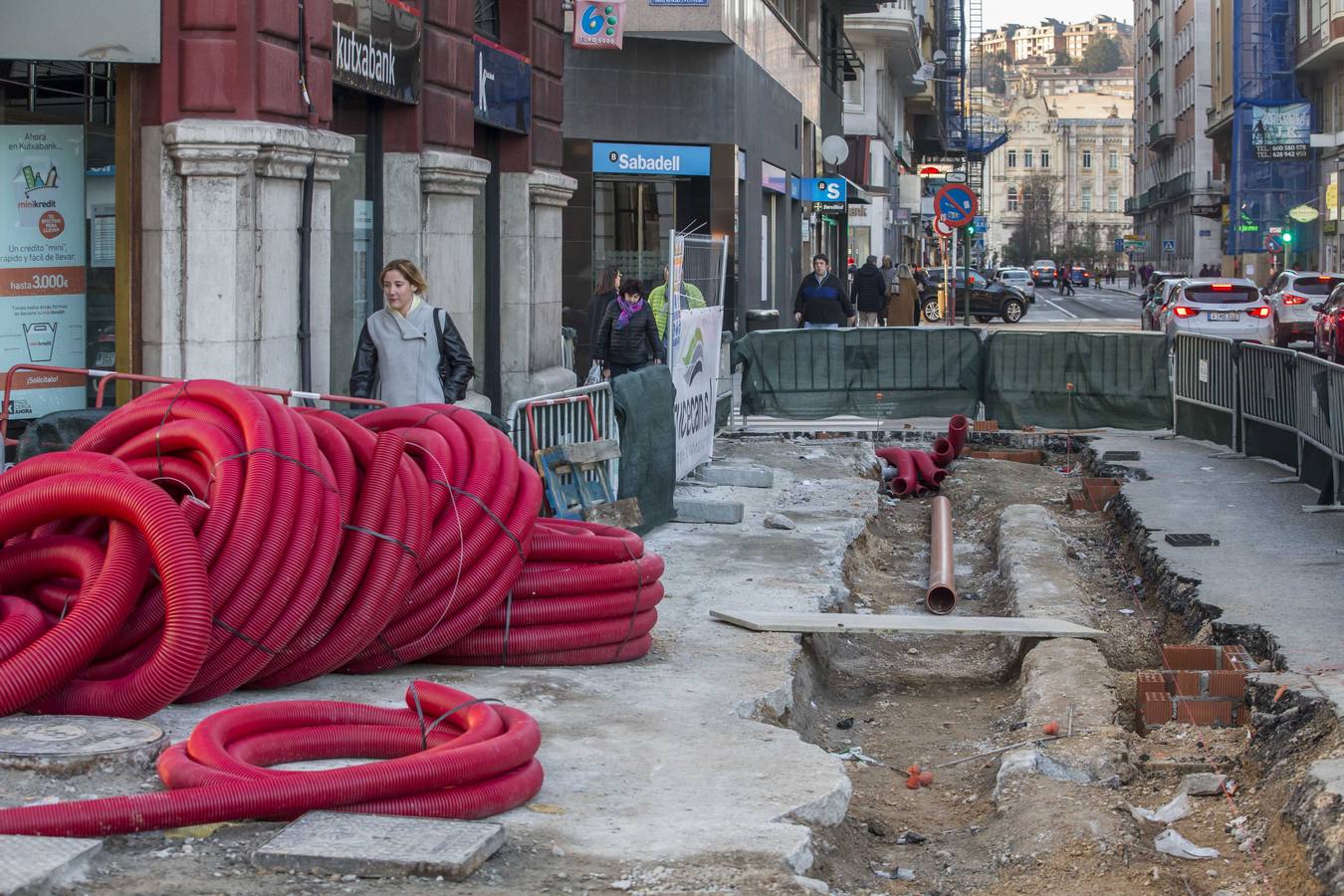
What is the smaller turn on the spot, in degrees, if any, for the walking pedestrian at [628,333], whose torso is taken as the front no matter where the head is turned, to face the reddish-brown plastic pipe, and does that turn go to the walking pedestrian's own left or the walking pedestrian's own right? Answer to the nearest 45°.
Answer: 0° — they already face it

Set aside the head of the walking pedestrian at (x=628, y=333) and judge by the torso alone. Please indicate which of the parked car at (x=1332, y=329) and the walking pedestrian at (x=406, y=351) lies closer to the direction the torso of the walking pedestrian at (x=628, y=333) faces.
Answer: the walking pedestrian

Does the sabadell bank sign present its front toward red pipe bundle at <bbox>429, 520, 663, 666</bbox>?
yes

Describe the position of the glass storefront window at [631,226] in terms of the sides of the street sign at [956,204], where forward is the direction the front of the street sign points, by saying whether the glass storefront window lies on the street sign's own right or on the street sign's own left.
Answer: on the street sign's own right

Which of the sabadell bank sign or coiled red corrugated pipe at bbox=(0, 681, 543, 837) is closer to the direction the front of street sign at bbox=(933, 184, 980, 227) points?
the coiled red corrugated pipe

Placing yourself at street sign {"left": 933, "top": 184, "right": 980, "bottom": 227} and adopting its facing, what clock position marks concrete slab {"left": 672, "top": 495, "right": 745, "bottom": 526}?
The concrete slab is roughly at 12 o'clock from the street sign.

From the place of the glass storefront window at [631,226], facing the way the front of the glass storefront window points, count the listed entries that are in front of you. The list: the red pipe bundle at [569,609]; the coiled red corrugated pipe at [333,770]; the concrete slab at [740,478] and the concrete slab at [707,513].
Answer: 4

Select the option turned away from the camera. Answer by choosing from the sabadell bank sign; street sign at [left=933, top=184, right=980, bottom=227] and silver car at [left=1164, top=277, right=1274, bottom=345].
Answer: the silver car

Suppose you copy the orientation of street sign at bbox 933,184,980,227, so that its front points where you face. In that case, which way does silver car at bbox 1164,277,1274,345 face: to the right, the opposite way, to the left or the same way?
the opposite way

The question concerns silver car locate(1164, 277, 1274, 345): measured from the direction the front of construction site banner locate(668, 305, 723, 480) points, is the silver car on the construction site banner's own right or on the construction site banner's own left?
on the construction site banner's own left
